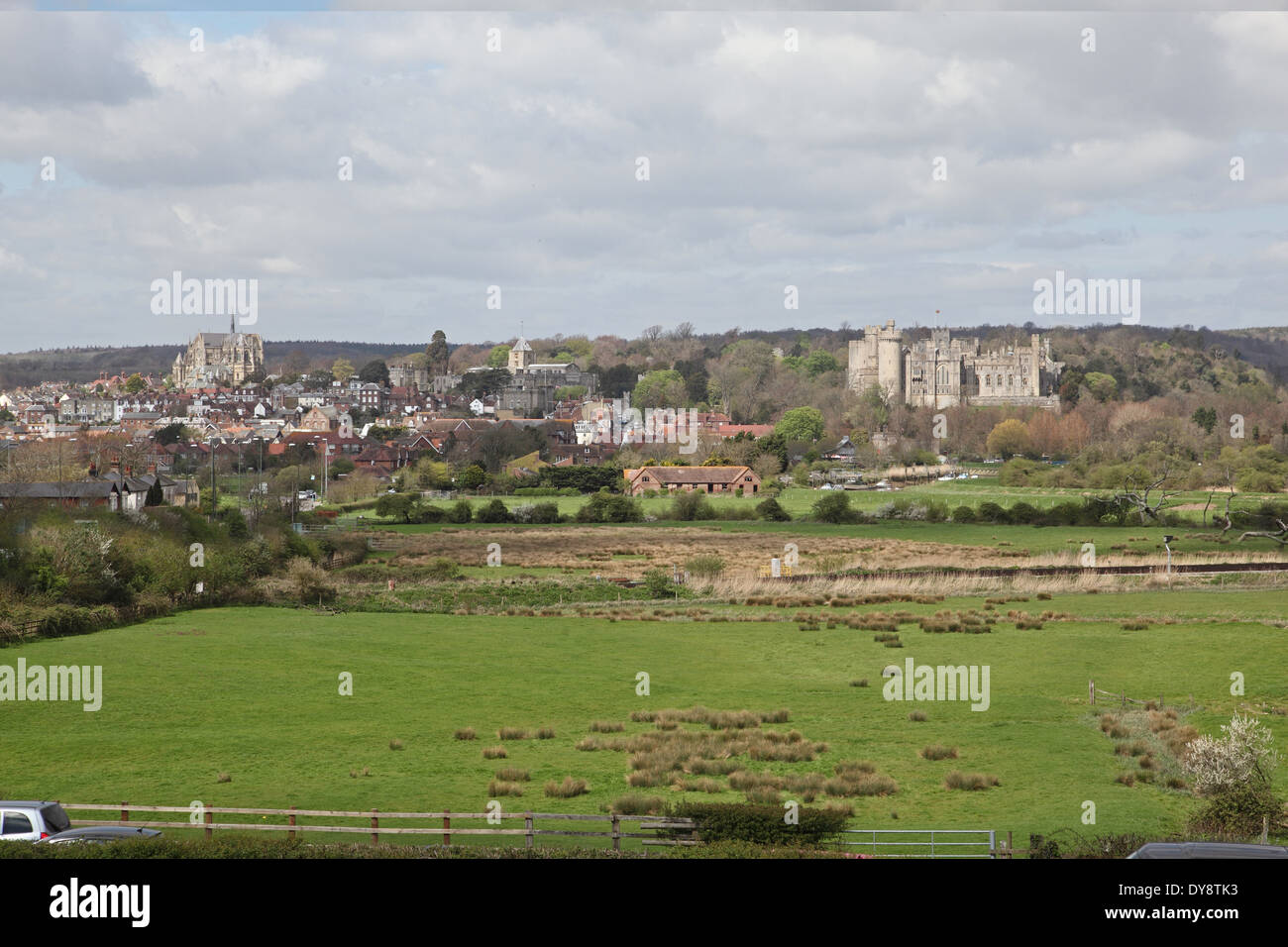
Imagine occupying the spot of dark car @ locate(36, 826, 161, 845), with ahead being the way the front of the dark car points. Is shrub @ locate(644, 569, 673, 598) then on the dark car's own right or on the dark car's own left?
on the dark car's own right

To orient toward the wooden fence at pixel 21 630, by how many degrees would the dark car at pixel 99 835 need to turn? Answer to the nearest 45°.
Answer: approximately 90° to its right

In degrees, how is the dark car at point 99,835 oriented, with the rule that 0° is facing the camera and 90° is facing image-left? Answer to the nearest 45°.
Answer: approximately 90°
